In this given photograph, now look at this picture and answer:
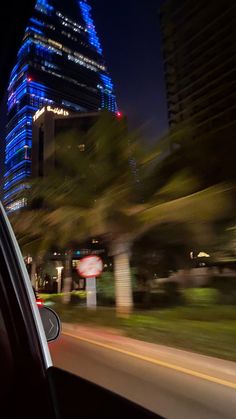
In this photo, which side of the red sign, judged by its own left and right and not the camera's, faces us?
front

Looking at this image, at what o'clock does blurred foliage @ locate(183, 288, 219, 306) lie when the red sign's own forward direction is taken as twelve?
The blurred foliage is roughly at 8 o'clock from the red sign.

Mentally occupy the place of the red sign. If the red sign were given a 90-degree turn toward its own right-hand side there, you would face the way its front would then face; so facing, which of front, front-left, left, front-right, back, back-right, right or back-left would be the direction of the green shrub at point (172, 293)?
back-right
